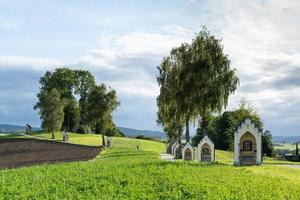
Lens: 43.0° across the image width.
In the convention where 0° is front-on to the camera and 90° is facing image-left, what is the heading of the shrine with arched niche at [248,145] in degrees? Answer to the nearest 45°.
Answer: approximately 0°
